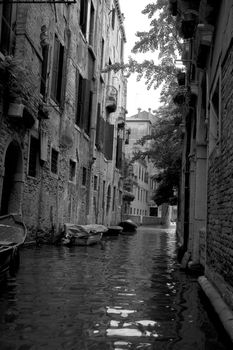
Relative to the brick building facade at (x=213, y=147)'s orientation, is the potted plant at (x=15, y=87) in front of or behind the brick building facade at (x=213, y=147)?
in front

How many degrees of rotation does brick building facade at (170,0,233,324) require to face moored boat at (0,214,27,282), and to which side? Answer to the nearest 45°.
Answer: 0° — it already faces it

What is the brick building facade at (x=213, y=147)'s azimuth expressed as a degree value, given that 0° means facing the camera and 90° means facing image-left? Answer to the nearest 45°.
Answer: approximately 90°
